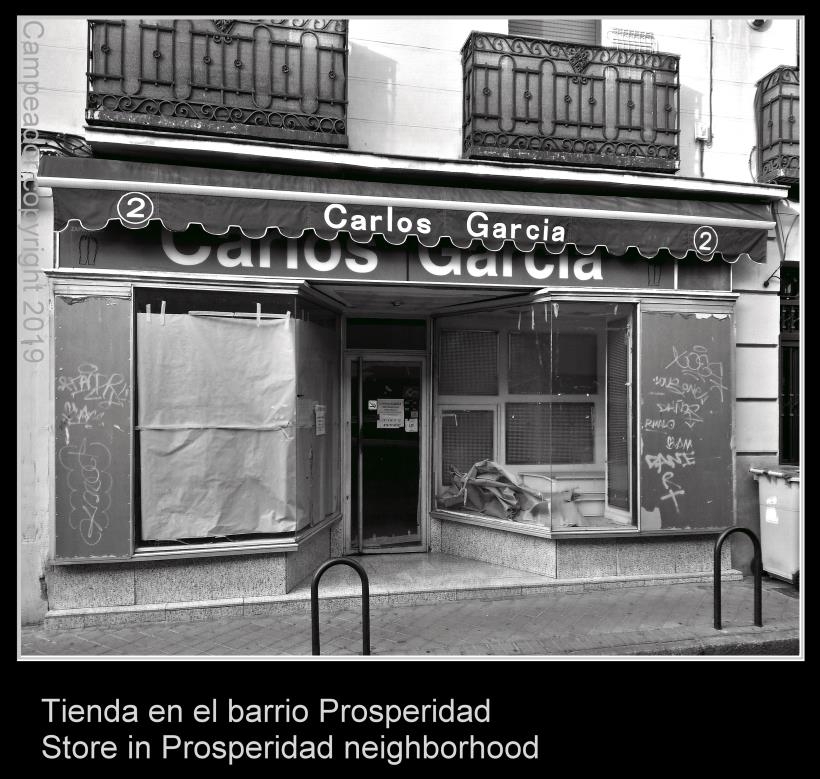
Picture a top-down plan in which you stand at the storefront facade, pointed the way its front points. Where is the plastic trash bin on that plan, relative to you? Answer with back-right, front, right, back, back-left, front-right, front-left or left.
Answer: left

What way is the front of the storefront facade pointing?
toward the camera
